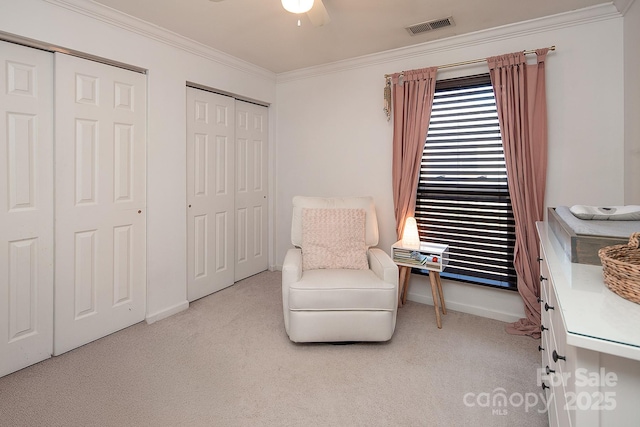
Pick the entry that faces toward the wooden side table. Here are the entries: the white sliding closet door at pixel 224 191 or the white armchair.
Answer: the white sliding closet door

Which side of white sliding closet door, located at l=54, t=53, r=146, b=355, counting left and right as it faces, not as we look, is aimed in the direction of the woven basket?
front

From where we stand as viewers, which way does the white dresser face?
facing to the left of the viewer

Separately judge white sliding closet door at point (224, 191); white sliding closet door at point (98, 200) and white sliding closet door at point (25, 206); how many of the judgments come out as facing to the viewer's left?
0

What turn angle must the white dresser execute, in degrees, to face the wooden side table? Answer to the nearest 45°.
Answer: approximately 45° to its right

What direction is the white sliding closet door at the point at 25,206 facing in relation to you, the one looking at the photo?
facing the viewer and to the right of the viewer

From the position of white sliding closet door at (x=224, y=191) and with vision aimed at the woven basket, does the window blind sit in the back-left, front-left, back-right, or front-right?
front-left

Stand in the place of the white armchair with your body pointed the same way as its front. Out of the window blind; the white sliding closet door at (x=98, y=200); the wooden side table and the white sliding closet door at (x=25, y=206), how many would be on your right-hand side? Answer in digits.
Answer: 2

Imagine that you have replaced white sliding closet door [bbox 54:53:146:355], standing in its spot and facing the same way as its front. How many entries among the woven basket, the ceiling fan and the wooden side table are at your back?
0

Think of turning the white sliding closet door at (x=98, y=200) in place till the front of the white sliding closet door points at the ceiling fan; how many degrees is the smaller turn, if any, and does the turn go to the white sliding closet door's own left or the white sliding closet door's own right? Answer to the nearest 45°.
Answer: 0° — it already faces it

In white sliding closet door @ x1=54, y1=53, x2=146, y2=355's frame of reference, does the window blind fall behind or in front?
in front

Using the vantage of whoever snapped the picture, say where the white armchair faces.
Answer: facing the viewer
